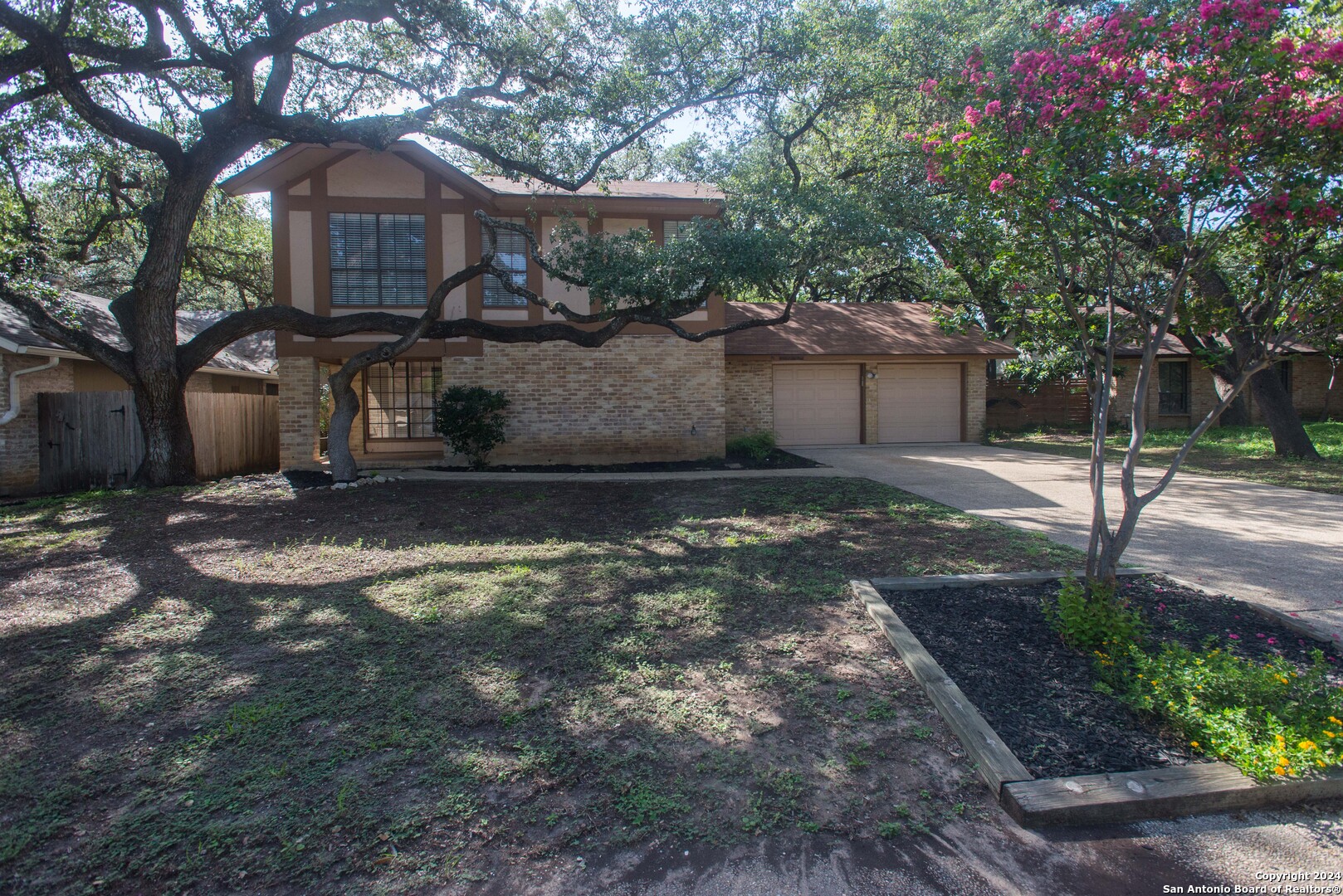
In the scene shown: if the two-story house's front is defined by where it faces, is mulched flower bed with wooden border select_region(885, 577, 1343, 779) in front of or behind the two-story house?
in front

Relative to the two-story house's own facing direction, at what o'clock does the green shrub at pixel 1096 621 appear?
The green shrub is roughly at 11 o'clock from the two-story house.

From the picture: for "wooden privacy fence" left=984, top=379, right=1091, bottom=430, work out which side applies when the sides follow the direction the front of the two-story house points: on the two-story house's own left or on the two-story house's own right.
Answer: on the two-story house's own left

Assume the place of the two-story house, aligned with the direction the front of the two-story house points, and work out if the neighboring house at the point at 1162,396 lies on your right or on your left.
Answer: on your left

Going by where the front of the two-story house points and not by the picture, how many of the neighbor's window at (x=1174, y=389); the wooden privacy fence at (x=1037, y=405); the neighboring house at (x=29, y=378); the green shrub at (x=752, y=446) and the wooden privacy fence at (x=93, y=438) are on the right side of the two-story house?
2

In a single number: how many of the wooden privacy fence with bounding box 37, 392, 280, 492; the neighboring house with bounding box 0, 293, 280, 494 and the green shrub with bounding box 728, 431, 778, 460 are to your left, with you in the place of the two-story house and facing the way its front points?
1

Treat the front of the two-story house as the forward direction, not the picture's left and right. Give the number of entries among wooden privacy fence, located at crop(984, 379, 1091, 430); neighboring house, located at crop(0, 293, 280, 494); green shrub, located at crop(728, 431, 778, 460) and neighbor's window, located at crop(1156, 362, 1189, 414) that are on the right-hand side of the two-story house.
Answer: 1

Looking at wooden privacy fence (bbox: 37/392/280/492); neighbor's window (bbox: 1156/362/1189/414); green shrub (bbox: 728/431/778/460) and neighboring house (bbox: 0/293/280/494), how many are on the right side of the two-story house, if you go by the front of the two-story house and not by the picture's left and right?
2

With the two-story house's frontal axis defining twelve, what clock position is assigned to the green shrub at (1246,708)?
The green shrub is roughly at 11 o'clock from the two-story house.

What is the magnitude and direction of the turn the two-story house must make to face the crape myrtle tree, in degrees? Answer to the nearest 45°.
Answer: approximately 45° to its left

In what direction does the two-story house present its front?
toward the camera

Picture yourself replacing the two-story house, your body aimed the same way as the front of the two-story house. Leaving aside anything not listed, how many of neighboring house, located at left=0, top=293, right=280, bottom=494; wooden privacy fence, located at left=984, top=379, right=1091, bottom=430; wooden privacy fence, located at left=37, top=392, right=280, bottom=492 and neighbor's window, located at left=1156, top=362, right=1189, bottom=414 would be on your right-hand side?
2

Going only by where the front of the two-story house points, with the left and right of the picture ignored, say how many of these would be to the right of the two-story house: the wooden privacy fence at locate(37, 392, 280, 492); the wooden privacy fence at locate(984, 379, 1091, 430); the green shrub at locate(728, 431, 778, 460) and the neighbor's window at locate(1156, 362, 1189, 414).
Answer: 1

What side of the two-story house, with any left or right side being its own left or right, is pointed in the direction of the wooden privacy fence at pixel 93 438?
right

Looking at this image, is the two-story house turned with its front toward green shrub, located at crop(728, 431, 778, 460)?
no

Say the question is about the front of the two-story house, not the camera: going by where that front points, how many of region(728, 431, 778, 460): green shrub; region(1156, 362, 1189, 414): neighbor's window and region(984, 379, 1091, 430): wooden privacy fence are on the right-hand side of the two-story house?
0
